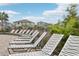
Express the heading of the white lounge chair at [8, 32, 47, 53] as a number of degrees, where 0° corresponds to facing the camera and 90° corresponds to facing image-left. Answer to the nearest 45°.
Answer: approximately 90°

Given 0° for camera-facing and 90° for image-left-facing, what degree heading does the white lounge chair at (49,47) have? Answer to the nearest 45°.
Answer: approximately 45°
